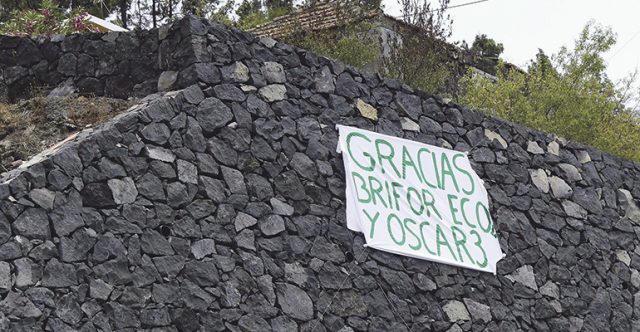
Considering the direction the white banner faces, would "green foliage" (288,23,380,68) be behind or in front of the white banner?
behind

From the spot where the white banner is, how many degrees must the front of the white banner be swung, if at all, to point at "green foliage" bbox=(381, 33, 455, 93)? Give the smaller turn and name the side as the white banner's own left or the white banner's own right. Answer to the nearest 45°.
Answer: approximately 180°

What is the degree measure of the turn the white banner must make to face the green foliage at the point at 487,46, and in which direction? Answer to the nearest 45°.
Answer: approximately 180°

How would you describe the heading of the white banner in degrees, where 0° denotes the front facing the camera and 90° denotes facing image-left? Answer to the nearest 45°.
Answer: approximately 0°

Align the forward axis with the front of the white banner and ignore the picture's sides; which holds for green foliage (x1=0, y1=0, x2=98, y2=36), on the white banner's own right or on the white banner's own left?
on the white banner's own right
